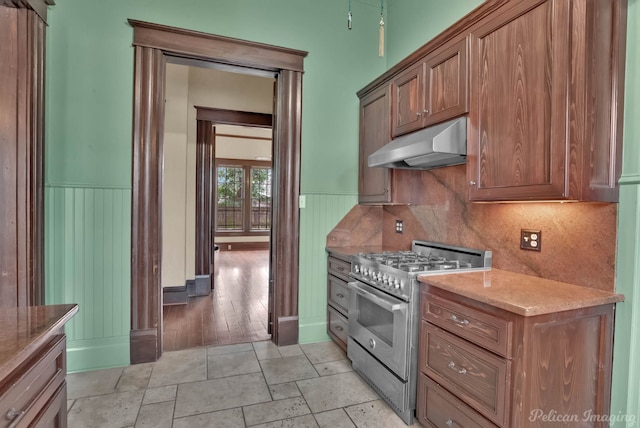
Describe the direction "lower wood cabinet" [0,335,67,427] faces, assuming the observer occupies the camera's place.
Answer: facing the viewer and to the right of the viewer

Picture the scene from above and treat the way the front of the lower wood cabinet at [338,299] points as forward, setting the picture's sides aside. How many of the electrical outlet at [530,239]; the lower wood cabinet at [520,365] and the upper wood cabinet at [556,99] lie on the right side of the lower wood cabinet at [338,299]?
0

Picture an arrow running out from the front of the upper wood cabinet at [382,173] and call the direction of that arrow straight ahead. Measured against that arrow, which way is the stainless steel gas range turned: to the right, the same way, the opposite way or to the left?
the same way

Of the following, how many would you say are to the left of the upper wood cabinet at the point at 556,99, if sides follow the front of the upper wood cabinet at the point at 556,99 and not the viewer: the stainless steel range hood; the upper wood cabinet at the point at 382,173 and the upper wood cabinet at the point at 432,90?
0

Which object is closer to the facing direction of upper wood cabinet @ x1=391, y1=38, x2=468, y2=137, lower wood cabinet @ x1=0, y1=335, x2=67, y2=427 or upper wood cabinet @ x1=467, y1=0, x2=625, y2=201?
the lower wood cabinet

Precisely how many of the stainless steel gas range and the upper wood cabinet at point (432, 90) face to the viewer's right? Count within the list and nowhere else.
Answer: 0

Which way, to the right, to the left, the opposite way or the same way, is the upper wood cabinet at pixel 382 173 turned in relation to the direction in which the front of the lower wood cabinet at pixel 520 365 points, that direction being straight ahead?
the same way

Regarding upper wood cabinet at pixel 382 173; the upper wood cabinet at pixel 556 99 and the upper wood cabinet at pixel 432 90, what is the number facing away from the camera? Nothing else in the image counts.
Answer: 0

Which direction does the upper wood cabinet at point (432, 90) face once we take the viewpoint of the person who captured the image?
facing the viewer and to the left of the viewer

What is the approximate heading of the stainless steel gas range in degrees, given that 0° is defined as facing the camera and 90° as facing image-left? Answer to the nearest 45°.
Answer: approximately 45°

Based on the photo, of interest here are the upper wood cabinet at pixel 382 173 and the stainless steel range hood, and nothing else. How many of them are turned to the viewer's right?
0

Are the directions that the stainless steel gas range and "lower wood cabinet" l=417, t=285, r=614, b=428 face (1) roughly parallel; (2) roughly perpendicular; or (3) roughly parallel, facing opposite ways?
roughly parallel

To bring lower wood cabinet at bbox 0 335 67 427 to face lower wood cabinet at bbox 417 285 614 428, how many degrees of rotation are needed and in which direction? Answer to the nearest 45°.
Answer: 0° — it already faces it

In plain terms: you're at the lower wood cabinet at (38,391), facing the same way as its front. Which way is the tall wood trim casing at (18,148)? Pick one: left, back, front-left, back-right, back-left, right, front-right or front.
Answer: back-left

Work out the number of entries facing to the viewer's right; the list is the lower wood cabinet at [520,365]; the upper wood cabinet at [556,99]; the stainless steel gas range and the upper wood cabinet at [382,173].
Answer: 0

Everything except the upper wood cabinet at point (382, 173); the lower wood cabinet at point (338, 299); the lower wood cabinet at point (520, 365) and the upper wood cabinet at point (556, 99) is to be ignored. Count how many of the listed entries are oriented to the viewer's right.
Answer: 0

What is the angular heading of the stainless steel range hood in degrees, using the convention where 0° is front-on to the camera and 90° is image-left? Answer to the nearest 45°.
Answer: approximately 45°

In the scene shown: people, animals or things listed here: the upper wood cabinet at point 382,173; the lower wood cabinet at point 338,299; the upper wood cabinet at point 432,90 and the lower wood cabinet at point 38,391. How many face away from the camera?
0
